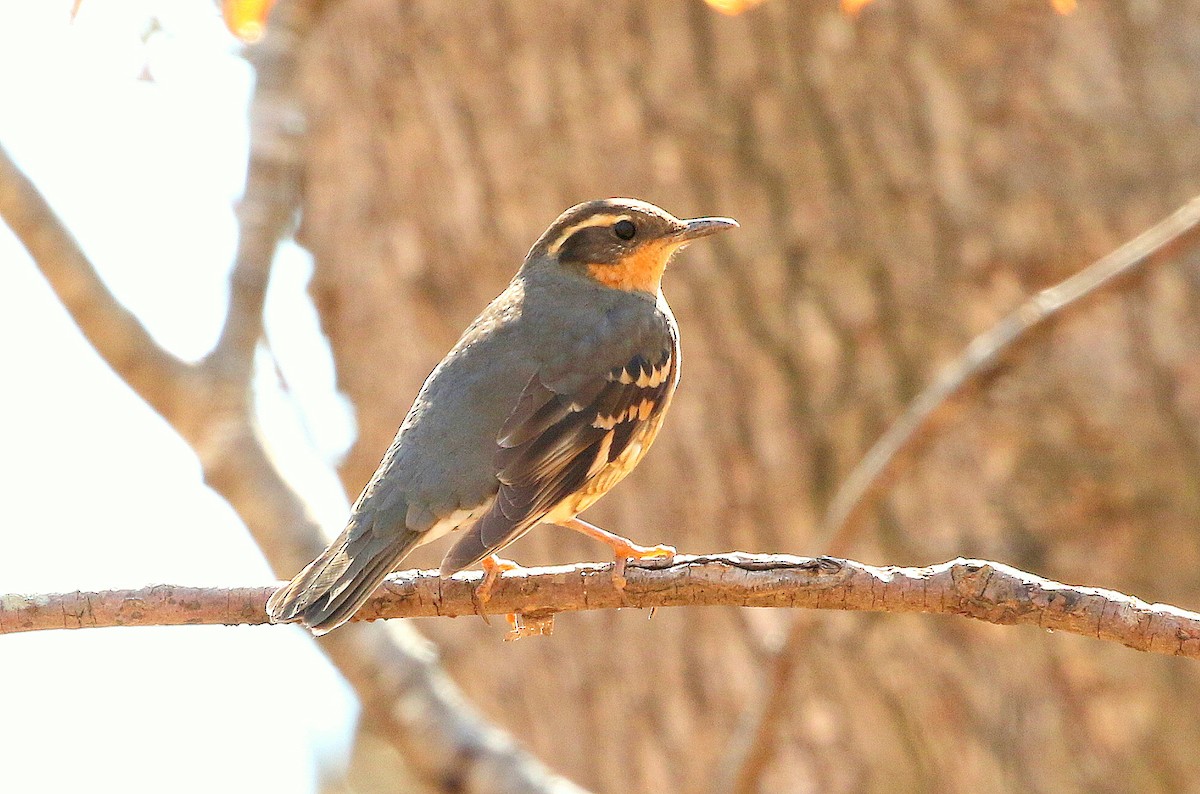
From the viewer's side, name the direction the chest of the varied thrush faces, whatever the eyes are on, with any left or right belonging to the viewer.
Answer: facing away from the viewer and to the right of the viewer

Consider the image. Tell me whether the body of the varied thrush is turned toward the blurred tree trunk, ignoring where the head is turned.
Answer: yes

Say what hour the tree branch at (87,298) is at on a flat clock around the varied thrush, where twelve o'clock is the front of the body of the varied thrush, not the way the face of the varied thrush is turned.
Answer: The tree branch is roughly at 8 o'clock from the varied thrush.

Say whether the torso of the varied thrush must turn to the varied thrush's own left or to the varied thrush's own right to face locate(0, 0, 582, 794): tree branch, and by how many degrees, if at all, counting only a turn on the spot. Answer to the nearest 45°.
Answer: approximately 90° to the varied thrush's own left

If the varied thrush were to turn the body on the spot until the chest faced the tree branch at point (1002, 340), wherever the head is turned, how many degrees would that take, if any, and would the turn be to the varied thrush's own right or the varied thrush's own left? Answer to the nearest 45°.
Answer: approximately 45° to the varied thrush's own right
